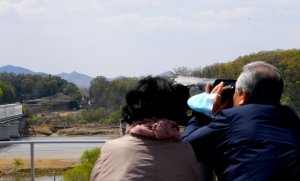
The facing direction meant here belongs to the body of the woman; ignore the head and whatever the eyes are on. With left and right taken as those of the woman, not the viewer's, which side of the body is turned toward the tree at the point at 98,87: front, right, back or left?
front

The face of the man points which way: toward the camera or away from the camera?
away from the camera

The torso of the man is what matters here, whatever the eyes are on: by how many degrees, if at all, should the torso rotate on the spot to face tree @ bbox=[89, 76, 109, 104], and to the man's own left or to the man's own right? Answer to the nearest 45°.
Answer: approximately 45° to the man's own right

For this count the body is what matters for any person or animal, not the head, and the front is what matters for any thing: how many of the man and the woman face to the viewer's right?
0

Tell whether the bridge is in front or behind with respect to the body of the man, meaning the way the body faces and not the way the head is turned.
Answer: in front

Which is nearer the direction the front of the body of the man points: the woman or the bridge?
the bridge

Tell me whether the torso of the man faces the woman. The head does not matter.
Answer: no

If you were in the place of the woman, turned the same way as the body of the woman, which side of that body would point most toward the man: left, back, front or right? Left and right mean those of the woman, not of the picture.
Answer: right

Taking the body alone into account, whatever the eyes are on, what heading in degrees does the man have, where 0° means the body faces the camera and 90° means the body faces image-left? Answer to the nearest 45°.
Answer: approximately 135°

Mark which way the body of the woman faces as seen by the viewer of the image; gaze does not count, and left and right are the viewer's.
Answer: facing away from the viewer

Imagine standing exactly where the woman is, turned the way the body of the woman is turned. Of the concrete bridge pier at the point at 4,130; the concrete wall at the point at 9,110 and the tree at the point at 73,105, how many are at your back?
0
